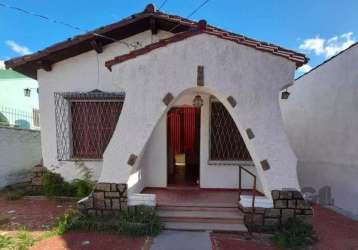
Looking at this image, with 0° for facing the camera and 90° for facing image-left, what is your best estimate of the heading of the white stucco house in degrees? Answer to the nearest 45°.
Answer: approximately 0°

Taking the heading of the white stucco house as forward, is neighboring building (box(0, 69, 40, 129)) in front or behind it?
behind
